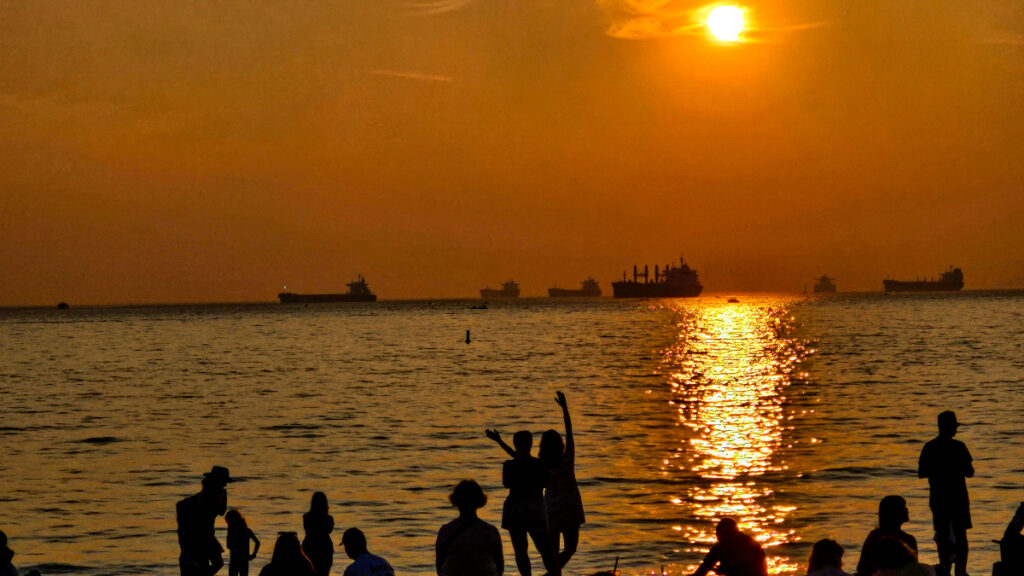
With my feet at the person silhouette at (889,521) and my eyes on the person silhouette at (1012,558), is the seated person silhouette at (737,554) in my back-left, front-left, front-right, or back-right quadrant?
back-right

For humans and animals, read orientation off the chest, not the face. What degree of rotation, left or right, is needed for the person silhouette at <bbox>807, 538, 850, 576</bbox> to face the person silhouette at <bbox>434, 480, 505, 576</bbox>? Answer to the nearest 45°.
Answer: approximately 90° to its left

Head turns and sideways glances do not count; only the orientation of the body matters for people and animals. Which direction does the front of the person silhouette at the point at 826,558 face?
away from the camera

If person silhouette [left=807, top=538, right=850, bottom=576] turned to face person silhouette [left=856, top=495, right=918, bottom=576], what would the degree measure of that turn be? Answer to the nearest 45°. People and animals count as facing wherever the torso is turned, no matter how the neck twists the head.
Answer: approximately 45° to its right

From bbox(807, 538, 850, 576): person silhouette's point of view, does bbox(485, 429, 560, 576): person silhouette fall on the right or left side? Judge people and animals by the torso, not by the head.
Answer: on its left

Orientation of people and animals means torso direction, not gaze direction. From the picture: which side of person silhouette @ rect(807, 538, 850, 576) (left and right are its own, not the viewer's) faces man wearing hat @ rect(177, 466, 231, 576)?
left
